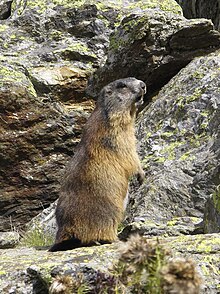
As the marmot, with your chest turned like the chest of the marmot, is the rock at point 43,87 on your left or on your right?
on your left

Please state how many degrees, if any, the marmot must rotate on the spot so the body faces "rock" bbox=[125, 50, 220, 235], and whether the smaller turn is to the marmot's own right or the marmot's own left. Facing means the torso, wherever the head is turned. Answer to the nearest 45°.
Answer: approximately 45° to the marmot's own left

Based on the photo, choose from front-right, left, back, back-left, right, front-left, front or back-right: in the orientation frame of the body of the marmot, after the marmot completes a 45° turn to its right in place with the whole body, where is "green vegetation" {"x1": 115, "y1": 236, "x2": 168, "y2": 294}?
front-right

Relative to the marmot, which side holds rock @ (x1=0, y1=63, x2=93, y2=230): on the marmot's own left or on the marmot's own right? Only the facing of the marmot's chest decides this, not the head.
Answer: on the marmot's own left

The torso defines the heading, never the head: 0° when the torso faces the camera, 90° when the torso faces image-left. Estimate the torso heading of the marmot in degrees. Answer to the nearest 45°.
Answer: approximately 270°

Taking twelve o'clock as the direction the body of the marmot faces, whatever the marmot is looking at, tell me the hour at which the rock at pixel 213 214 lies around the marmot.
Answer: The rock is roughly at 1 o'clock from the marmot.

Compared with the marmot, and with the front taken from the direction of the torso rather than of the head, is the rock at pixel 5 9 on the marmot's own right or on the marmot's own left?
on the marmot's own left

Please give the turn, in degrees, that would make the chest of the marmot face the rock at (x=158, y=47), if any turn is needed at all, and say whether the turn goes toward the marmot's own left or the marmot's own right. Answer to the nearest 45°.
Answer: approximately 90° to the marmot's own left
